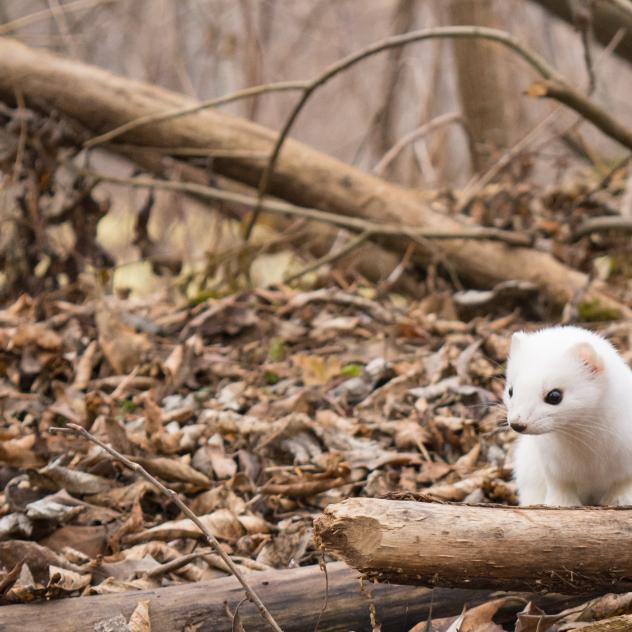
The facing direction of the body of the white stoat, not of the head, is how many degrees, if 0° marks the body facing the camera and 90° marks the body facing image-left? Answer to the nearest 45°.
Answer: approximately 45°

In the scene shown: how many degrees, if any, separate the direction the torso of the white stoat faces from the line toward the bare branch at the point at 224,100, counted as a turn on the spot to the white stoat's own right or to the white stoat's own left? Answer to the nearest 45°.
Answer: approximately 90° to the white stoat's own right

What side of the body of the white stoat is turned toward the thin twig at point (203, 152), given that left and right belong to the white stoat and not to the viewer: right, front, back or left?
right

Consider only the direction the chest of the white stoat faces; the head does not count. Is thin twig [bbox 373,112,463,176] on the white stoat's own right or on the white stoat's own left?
on the white stoat's own right

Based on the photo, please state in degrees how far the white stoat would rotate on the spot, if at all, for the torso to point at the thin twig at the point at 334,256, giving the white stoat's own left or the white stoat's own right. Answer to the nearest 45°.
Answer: approximately 90° to the white stoat's own right

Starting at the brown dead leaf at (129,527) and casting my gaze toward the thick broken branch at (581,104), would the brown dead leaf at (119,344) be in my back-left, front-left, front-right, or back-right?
front-left

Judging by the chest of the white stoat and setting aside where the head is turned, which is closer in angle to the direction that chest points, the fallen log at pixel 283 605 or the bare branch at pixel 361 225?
the fallen log

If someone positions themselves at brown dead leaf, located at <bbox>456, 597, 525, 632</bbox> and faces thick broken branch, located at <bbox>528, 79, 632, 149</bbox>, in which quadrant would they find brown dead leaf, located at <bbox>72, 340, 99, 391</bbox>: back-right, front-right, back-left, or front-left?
front-left
